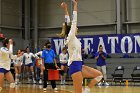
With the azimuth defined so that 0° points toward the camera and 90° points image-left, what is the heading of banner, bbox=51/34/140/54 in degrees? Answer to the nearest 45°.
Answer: approximately 0°

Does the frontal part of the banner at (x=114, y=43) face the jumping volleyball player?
yes
